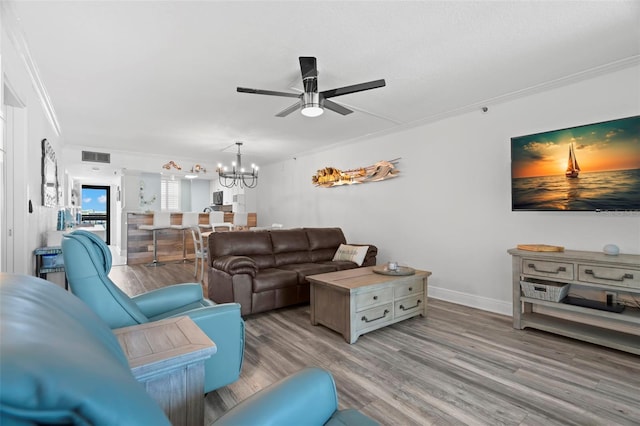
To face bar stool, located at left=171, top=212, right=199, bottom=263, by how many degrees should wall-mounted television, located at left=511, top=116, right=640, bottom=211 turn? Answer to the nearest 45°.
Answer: approximately 45° to its right

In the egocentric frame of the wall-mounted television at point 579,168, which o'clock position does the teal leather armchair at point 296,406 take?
The teal leather armchair is roughly at 11 o'clock from the wall-mounted television.

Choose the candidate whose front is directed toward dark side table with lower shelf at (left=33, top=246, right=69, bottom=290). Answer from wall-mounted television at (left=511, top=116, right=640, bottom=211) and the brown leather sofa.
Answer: the wall-mounted television

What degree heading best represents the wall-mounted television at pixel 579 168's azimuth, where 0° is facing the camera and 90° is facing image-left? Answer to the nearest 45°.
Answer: approximately 45°

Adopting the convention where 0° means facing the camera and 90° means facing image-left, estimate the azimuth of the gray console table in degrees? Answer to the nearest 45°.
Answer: approximately 45°

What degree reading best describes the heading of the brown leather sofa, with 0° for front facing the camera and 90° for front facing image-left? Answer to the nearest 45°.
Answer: approximately 315°

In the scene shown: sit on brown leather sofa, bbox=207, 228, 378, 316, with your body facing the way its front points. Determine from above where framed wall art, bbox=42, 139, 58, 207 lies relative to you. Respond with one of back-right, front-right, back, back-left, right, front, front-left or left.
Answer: back-right
